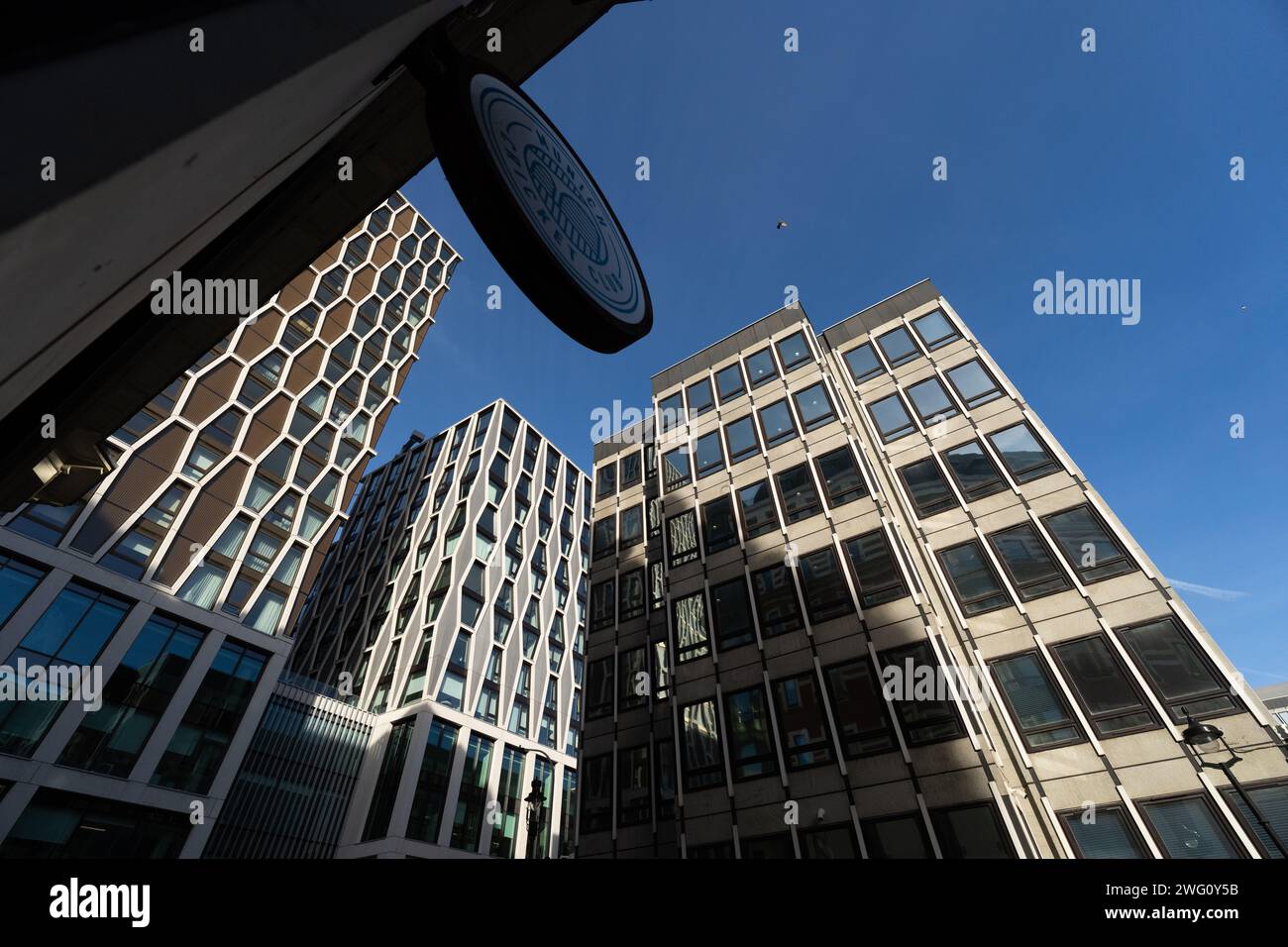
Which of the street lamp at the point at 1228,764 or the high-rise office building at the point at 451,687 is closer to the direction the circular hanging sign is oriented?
the street lamp

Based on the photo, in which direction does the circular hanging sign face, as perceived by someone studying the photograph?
facing the viewer and to the right of the viewer

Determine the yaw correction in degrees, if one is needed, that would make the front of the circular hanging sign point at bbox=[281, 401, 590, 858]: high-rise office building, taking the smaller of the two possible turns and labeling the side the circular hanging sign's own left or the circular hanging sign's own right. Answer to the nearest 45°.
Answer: approximately 135° to the circular hanging sign's own left

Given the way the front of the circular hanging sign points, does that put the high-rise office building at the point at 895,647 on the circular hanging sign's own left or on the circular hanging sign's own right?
on the circular hanging sign's own left

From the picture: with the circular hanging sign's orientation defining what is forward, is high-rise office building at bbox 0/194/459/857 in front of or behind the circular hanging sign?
behind
